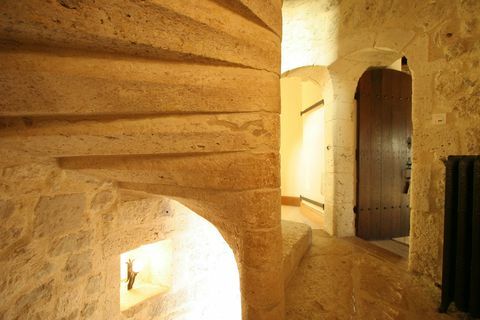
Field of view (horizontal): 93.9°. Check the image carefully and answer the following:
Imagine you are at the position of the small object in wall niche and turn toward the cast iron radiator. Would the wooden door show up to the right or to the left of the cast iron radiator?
left

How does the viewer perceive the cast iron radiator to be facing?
facing the viewer and to the left of the viewer

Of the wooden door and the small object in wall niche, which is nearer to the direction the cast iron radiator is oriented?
the small object in wall niche

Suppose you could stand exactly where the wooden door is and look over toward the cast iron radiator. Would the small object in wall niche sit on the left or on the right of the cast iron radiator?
right

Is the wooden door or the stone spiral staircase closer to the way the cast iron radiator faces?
the stone spiral staircase

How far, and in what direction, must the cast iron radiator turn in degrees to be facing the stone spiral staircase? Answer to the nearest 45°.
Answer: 0° — it already faces it

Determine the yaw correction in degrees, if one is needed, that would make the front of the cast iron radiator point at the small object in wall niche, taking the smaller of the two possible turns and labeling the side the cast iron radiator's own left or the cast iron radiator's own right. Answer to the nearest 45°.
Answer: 0° — it already faces it

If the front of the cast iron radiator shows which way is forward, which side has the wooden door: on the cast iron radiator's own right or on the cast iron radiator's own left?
on the cast iron radiator's own right
